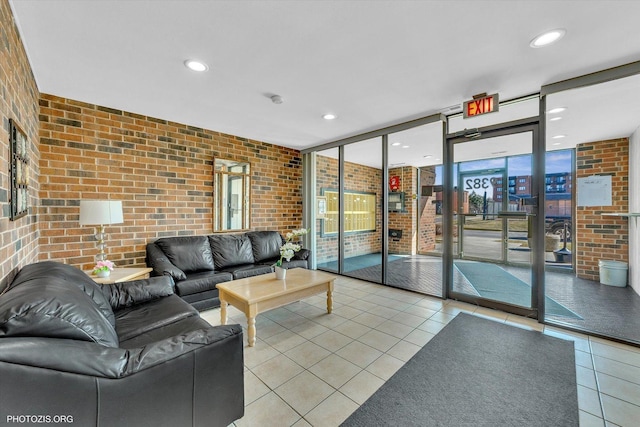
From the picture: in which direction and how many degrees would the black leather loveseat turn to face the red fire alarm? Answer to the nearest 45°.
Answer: approximately 45° to its left

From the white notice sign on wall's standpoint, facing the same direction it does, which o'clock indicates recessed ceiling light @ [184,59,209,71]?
The recessed ceiling light is roughly at 1 o'clock from the white notice sign on wall.

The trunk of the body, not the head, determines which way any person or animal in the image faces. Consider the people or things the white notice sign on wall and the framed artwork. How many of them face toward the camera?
1

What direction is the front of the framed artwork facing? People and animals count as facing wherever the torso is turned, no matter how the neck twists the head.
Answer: to the viewer's right

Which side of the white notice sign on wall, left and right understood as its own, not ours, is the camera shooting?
front

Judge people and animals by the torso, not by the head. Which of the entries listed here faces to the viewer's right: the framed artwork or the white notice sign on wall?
the framed artwork

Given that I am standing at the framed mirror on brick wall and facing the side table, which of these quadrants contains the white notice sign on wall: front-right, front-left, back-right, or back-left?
back-left

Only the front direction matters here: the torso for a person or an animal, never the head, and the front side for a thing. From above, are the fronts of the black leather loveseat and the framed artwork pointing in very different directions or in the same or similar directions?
same or similar directions

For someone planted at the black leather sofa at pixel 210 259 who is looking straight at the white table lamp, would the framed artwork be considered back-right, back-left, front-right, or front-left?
front-left

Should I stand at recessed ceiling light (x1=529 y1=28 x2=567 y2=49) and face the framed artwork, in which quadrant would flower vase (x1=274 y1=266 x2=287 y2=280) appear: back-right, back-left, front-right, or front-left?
front-right

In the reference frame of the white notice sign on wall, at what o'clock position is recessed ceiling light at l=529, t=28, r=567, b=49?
The recessed ceiling light is roughly at 12 o'clock from the white notice sign on wall.

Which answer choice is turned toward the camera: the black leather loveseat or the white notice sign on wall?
the white notice sign on wall

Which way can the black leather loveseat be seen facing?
to the viewer's right

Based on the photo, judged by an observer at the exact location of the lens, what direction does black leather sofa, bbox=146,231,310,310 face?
facing the viewer and to the right of the viewer
